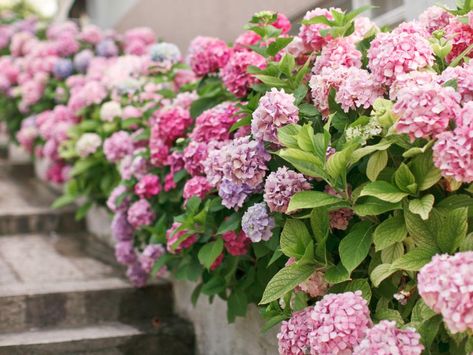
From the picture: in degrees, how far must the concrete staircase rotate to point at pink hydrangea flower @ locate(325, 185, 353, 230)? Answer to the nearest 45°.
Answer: approximately 45° to its left

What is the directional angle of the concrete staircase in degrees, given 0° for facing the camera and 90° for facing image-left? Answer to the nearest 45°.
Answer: approximately 0°
